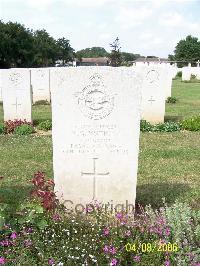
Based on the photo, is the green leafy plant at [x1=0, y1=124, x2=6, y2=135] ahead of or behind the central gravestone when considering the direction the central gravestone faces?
behind

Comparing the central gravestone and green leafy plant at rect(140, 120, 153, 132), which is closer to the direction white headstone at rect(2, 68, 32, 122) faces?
the central gravestone

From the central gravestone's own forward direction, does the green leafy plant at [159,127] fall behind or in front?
behind

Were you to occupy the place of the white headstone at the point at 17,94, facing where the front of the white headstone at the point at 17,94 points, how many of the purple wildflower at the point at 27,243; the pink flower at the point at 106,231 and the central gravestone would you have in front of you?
3

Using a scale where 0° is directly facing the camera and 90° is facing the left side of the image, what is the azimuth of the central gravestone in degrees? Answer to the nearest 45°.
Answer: approximately 0°

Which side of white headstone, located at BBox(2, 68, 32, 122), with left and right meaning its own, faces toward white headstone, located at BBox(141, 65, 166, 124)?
left

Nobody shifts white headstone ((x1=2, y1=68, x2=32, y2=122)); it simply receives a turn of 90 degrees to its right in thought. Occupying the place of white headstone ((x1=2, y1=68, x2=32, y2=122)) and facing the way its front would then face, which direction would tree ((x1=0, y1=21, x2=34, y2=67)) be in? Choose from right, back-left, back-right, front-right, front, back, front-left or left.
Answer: right

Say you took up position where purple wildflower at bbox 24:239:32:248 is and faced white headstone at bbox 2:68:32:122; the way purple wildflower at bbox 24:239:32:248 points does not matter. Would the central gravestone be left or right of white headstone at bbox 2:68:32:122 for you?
right

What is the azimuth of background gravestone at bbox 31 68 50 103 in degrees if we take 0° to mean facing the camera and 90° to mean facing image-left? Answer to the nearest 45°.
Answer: approximately 0°
